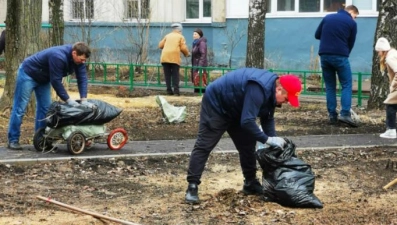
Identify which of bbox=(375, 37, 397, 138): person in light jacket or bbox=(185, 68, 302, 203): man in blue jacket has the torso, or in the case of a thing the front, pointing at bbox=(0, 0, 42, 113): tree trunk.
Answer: the person in light jacket

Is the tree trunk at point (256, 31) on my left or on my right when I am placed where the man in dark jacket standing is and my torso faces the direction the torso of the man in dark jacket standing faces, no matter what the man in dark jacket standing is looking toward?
on my left

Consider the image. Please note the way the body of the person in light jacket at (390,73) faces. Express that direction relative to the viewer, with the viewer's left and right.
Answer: facing to the left of the viewer

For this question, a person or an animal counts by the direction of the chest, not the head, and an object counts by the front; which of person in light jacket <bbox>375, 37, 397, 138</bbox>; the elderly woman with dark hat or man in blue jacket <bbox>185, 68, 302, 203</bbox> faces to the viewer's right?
the man in blue jacket

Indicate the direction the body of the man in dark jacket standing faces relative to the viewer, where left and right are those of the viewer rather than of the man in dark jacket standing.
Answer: facing away from the viewer and to the right of the viewer

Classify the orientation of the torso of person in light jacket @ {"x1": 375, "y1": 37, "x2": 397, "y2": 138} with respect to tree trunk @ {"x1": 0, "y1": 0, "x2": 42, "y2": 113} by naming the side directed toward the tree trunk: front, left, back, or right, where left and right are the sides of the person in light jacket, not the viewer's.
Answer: front

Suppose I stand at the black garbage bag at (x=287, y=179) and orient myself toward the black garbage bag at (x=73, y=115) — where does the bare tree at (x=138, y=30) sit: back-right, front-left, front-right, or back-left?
front-right

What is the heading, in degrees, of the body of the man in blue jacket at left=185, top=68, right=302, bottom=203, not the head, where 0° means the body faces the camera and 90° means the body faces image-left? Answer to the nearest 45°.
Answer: approximately 270°

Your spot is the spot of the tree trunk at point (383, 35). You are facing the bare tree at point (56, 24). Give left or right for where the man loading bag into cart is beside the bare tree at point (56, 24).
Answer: left

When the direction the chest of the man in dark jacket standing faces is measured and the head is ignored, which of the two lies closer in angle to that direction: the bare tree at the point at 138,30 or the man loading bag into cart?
the bare tree

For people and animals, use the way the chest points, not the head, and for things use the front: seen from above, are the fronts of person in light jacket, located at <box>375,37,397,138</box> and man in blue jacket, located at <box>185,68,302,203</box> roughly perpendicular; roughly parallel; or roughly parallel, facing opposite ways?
roughly parallel, facing opposite ways
